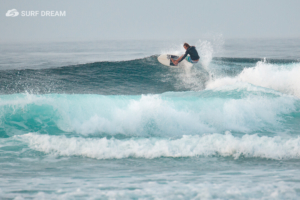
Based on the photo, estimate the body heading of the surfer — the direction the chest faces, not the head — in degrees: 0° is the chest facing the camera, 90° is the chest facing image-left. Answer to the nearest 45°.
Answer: approximately 90°
